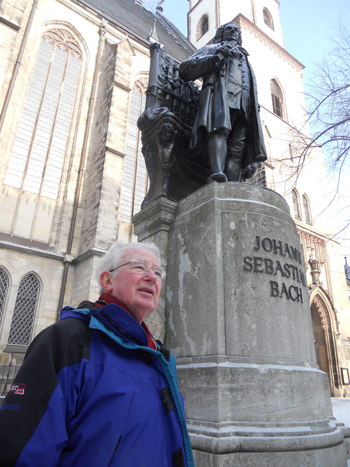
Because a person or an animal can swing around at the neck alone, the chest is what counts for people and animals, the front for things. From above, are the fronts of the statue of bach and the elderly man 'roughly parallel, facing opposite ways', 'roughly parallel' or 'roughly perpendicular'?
roughly parallel

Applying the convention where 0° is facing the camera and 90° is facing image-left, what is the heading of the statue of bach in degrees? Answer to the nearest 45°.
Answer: approximately 315°

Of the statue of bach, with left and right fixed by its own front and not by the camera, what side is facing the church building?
back

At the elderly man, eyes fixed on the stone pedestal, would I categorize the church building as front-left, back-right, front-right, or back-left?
front-left

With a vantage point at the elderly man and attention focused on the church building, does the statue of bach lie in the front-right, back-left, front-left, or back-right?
front-right

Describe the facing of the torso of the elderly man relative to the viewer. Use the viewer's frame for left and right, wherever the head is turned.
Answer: facing the viewer and to the right of the viewer
